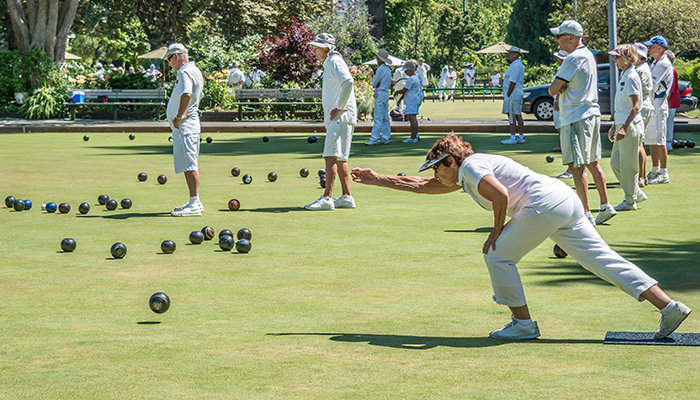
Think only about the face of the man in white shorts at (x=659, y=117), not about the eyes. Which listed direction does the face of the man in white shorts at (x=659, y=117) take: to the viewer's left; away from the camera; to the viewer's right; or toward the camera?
to the viewer's left

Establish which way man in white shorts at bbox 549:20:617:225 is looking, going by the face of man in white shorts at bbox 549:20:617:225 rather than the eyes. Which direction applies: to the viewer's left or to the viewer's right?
to the viewer's left

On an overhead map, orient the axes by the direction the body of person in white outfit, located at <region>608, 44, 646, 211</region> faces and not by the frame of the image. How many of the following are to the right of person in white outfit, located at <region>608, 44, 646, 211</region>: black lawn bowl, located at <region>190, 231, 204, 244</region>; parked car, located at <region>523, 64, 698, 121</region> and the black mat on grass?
1

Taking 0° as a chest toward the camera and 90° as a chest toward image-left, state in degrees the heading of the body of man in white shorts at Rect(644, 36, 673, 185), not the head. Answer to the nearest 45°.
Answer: approximately 90°

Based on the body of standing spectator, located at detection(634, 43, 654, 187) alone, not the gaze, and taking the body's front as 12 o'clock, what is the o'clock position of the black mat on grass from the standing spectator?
The black mat on grass is roughly at 9 o'clock from the standing spectator.

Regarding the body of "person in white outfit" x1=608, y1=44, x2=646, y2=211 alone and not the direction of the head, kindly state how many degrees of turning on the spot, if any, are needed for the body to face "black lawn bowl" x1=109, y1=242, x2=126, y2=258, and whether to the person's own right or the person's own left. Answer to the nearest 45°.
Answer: approximately 45° to the person's own left

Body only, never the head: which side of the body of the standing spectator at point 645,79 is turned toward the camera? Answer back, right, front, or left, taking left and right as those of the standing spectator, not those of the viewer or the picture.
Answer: left

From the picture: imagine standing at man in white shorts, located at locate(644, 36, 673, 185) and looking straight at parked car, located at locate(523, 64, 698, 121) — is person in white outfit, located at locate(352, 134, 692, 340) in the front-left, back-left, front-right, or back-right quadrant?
back-left

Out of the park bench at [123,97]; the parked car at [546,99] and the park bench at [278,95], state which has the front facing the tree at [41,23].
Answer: the parked car

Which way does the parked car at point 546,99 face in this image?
to the viewer's left
